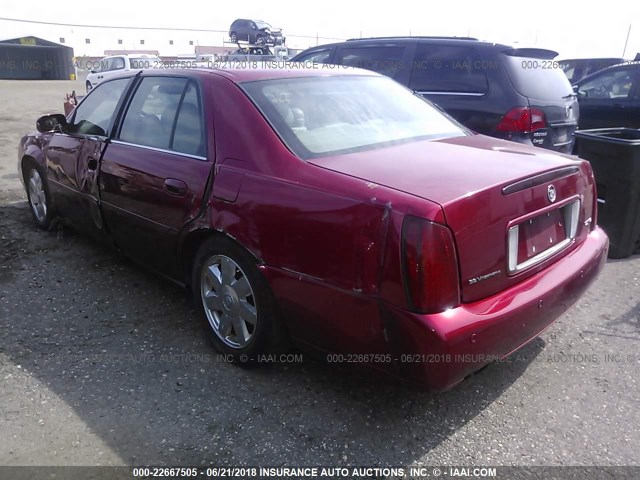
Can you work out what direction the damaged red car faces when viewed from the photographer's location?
facing away from the viewer and to the left of the viewer

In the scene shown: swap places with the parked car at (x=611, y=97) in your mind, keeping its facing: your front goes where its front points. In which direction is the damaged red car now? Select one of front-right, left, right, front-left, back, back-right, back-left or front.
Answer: left

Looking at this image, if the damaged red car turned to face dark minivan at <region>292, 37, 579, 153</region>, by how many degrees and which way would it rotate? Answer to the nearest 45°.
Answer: approximately 90° to its right

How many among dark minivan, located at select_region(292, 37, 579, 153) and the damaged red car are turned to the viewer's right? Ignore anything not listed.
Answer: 0

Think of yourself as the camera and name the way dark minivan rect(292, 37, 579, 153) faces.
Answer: facing away from the viewer and to the left of the viewer

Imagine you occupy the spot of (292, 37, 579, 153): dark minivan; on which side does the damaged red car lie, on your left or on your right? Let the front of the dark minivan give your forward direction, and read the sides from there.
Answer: on your left

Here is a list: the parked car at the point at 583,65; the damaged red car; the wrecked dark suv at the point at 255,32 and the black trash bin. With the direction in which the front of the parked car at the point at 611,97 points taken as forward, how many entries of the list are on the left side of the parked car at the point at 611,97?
2

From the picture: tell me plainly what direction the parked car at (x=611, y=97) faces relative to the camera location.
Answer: facing to the left of the viewer
